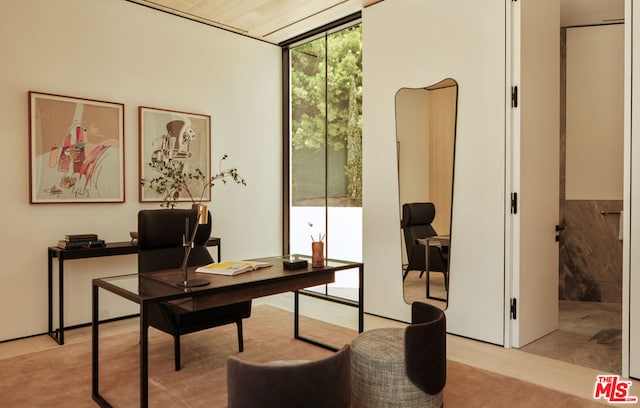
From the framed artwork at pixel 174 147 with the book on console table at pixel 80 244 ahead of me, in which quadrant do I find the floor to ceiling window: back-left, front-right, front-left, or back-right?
back-left

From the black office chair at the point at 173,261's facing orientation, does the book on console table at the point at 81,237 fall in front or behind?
behind

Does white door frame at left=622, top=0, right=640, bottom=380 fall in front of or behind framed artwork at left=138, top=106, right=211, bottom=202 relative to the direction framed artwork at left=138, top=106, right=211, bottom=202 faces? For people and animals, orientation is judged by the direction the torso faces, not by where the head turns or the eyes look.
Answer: in front

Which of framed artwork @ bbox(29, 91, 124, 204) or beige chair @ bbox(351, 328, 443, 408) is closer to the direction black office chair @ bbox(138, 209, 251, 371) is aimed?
the beige chair

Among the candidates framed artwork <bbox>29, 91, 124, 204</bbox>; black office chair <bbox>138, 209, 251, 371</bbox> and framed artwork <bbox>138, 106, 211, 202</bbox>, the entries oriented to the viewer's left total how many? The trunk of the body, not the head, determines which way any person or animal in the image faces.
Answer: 0

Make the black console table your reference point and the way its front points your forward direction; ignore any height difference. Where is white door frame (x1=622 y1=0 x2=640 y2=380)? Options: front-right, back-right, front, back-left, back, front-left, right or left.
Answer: front

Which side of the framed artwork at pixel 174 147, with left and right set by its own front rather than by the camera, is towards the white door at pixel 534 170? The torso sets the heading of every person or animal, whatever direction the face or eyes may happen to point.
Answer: front

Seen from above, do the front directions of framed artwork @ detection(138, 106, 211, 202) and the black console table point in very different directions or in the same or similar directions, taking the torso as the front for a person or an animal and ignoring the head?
same or similar directions

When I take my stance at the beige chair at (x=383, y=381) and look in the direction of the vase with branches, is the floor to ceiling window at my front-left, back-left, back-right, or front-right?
front-right

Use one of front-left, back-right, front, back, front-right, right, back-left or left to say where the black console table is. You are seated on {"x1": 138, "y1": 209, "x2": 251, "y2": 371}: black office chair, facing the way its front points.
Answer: back

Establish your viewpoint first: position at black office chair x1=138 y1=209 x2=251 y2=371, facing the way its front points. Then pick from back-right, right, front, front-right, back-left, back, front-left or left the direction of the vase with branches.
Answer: back-left

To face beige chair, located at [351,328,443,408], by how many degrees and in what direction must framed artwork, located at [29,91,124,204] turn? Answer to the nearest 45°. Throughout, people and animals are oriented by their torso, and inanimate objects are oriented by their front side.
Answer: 0° — it already faces it

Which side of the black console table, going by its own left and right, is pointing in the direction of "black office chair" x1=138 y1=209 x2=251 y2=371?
front

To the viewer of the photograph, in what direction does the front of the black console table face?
facing the viewer and to the right of the viewer

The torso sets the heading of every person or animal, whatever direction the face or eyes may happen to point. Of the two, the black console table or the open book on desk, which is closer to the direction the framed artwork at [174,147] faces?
the open book on desk
